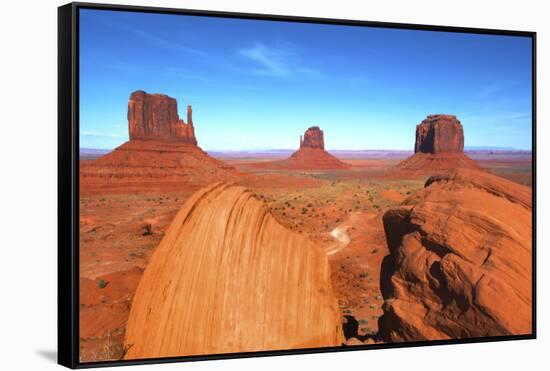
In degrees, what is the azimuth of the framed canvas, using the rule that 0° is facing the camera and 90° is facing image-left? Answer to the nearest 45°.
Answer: approximately 315°
